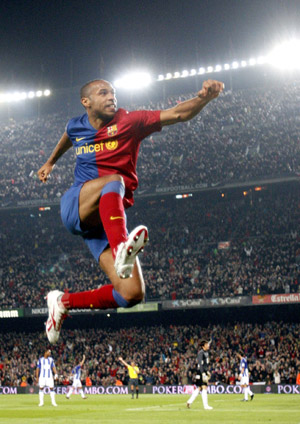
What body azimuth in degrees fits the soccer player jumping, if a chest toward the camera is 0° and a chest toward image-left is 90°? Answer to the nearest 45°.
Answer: approximately 315°
